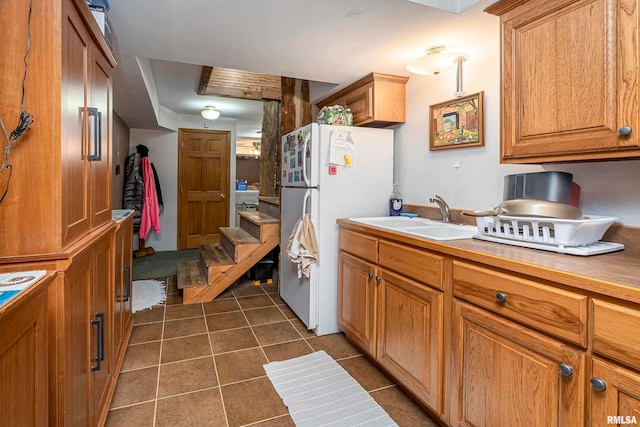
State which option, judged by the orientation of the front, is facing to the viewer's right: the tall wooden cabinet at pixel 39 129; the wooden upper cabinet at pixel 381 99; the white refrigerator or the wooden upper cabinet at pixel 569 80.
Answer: the tall wooden cabinet

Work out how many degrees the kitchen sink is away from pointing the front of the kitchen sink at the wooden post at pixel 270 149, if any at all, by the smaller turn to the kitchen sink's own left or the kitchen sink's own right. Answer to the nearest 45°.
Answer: approximately 90° to the kitchen sink's own right

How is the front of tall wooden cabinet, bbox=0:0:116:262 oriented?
to the viewer's right

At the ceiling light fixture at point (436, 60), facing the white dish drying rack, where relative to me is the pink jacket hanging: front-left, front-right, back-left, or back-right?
back-right

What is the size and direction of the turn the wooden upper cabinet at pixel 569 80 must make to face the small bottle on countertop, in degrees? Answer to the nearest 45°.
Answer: approximately 90° to its right

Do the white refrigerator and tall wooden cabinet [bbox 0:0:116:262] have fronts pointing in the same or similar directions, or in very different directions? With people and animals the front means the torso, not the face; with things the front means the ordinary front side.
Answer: very different directions

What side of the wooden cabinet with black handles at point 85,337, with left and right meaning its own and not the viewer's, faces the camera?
right

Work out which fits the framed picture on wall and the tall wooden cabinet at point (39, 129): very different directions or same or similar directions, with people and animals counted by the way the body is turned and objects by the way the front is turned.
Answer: very different directions

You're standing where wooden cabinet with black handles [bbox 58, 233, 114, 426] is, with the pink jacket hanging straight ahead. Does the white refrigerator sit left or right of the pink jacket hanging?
right

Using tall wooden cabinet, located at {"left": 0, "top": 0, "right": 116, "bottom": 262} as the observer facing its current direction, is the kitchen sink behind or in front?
in front
